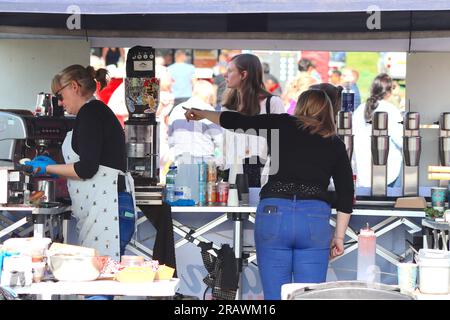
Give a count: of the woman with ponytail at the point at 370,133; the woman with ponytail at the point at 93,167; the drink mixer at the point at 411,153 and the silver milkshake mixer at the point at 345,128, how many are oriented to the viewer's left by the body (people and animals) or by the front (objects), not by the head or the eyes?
1

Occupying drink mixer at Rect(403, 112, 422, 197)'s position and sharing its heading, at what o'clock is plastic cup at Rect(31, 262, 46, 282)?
The plastic cup is roughly at 1 o'clock from the drink mixer.

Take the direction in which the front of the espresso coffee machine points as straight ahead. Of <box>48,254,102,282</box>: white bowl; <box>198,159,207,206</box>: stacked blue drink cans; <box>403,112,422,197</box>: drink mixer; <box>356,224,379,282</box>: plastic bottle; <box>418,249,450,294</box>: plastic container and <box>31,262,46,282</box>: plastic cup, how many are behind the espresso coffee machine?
0

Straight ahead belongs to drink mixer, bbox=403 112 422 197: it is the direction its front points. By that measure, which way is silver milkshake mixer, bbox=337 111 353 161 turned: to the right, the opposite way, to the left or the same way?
the same way

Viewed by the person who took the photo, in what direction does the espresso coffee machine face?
facing the viewer and to the right of the viewer

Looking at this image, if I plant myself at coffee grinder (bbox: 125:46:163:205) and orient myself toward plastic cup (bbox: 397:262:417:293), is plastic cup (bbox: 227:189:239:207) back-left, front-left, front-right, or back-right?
front-left

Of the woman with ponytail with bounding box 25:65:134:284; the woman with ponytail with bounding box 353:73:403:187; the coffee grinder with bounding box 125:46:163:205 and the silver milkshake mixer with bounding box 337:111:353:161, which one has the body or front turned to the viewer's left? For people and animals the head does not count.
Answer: the woman with ponytail with bounding box 25:65:134:284

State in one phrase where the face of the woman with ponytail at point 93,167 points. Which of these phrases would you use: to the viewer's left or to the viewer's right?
to the viewer's left

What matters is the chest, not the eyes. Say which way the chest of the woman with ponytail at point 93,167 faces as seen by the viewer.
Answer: to the viewer's left

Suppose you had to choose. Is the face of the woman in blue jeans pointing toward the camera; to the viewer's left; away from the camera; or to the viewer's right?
away from the camera

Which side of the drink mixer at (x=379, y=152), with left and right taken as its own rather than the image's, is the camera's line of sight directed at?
front

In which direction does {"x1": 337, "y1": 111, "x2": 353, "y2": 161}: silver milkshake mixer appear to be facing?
toward the camera

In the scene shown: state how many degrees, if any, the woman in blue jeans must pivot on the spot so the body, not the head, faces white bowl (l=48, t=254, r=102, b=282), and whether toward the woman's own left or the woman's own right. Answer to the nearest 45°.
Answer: approximately 135° to the woman's own left

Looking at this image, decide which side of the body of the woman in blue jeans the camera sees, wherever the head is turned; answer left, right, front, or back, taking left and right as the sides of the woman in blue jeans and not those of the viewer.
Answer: back

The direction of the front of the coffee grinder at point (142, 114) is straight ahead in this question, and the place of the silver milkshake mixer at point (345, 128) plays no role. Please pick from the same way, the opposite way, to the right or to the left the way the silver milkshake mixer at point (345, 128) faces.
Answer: the same way

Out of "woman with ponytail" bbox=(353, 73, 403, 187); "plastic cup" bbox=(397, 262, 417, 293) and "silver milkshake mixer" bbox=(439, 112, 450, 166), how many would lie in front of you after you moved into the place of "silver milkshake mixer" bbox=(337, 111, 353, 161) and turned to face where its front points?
1
